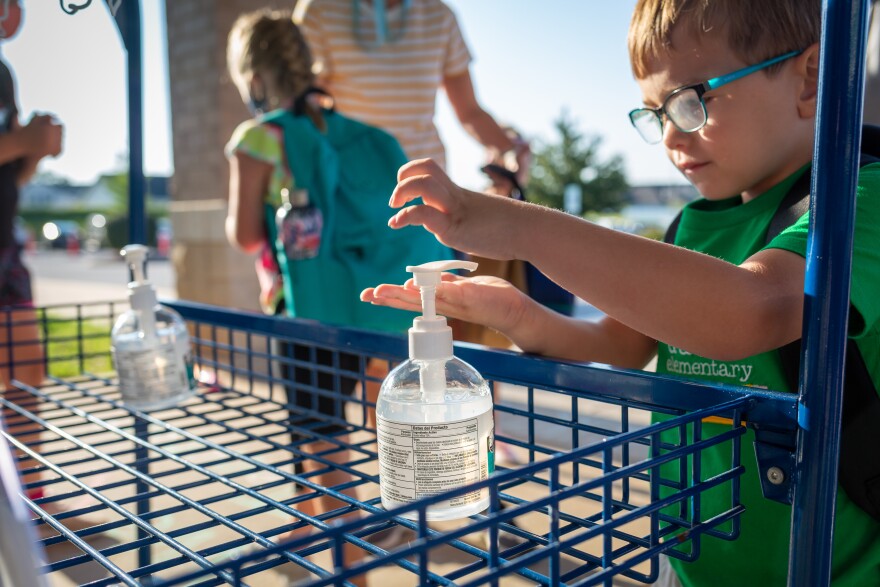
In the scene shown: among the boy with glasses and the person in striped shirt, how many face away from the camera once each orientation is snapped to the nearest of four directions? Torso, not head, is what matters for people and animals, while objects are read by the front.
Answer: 0

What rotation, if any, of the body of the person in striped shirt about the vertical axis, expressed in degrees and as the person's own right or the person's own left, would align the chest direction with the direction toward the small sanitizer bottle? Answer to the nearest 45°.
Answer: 0° — they already face it

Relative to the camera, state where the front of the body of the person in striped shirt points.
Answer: toward the camera

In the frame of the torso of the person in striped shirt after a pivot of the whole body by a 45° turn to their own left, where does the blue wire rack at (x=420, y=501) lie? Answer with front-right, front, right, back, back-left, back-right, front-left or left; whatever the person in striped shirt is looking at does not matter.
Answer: front-right

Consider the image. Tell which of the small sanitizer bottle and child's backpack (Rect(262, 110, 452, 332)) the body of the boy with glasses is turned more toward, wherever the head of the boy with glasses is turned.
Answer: the small sanitizer bottle

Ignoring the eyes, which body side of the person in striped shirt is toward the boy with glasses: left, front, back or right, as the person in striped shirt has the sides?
front

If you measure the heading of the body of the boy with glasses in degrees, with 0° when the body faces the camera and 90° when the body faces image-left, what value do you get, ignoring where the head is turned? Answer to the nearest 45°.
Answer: approximately 45°
